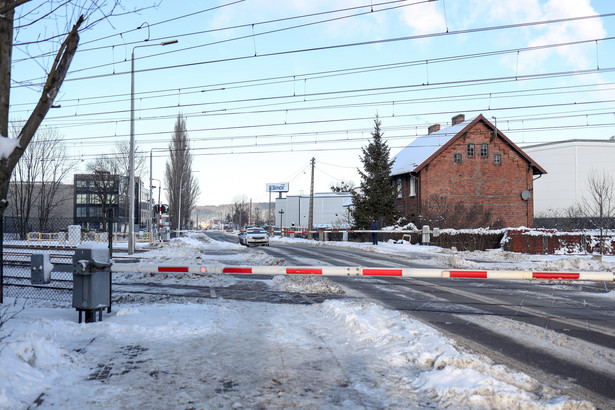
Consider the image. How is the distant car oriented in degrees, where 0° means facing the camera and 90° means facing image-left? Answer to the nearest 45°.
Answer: approximately 0°

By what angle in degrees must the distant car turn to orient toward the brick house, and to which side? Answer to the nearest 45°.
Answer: approximately 90° to its left

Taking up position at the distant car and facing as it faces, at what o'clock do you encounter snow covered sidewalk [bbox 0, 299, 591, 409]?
The snow covered sidewalk is roughly at 12 o'clock from the distant car.

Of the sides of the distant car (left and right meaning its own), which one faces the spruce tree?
left
